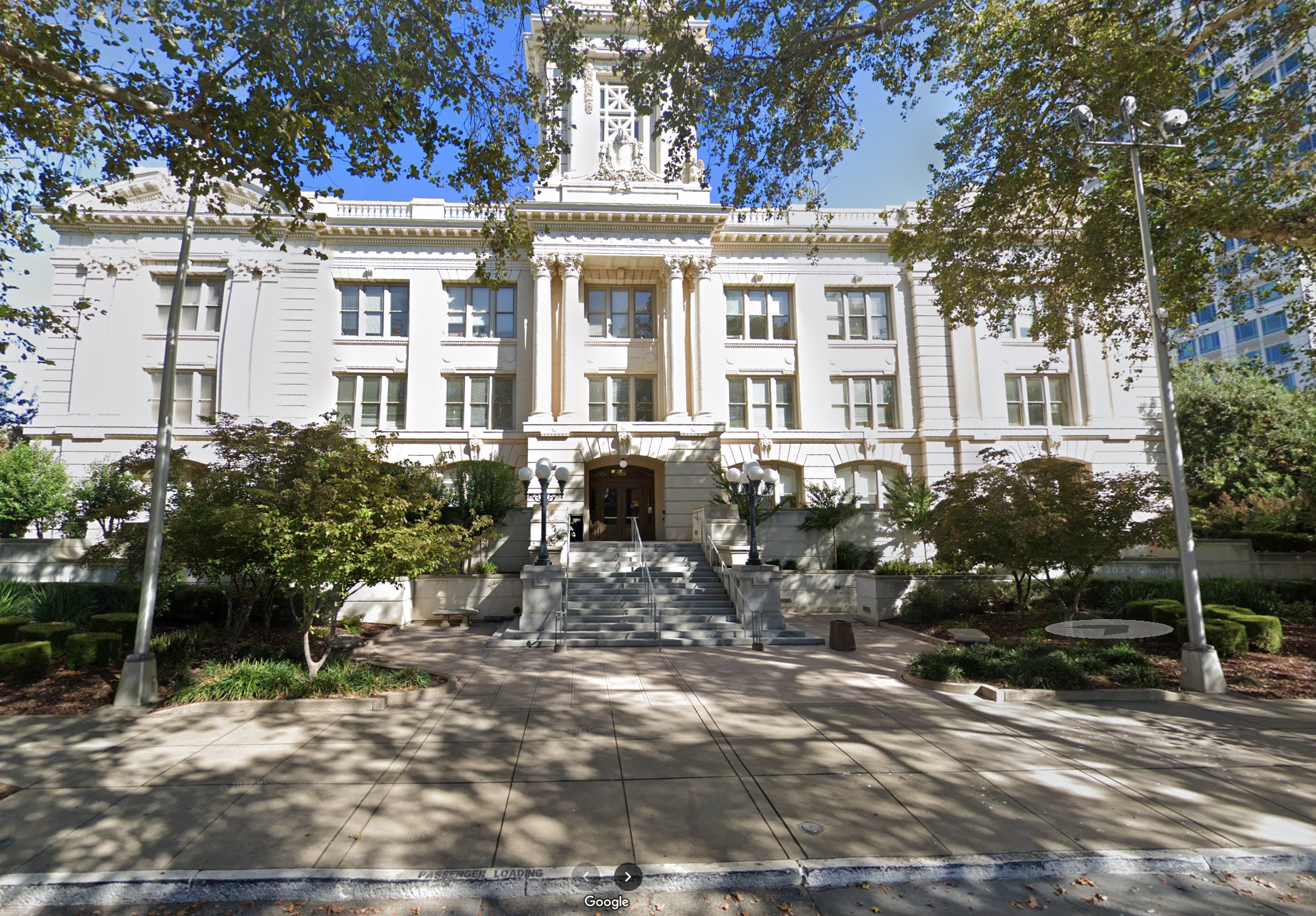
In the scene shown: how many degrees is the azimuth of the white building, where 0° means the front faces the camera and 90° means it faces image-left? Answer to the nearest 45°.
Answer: approximately 0°

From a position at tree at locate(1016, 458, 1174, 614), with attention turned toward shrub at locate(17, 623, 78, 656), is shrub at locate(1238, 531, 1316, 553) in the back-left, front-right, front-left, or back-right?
back-right

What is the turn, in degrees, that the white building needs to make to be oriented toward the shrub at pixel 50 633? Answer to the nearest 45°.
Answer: approximately 45° to its right

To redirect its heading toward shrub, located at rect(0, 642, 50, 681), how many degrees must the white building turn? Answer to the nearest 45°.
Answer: approximately 45° to its right

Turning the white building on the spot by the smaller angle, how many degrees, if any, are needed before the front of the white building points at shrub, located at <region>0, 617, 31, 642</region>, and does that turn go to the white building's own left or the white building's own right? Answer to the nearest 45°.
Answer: approximately 45° to the white building's own right

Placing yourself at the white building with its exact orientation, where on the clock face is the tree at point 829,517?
The tree is roughly at 10 o'clock from the white building.

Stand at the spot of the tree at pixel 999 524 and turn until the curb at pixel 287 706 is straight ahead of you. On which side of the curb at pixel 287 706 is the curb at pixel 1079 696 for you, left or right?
left

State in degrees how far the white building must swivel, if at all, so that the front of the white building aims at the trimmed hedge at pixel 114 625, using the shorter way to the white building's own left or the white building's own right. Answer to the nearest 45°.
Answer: approximately 45° to the white building's own right

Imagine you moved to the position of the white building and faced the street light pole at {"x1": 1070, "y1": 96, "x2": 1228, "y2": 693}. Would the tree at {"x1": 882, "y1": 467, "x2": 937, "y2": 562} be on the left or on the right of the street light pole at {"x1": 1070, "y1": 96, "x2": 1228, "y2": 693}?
left

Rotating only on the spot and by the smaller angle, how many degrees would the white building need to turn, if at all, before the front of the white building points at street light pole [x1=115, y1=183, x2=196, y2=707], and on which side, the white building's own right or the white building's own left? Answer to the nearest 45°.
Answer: approximately 45° to the white building's own right

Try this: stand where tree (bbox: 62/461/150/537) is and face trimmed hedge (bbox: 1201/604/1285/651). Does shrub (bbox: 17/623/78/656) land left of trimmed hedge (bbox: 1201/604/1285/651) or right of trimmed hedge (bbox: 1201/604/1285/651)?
right
